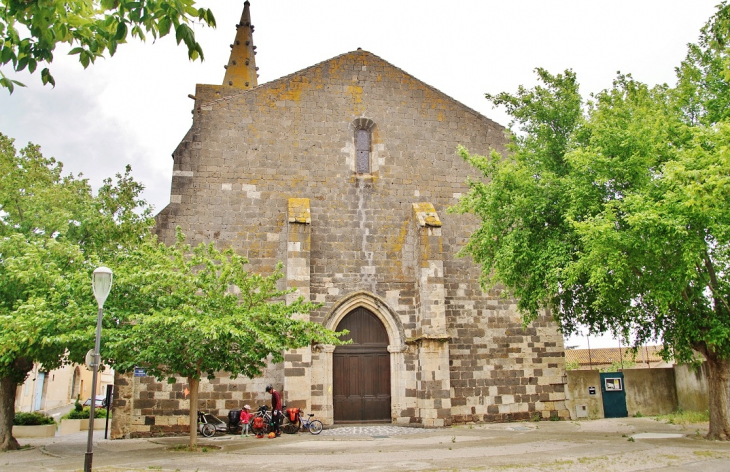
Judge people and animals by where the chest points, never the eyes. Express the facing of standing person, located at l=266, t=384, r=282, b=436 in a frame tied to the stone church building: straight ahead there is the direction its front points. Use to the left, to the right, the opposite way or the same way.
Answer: to the right

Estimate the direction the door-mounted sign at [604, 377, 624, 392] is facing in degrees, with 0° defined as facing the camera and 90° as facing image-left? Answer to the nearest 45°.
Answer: approximately 0°

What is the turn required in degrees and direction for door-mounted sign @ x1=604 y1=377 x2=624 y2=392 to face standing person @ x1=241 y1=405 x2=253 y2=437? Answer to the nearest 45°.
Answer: approximately 45° to its right

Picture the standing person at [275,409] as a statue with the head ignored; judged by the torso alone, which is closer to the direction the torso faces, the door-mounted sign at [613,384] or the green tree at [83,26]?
the green tree

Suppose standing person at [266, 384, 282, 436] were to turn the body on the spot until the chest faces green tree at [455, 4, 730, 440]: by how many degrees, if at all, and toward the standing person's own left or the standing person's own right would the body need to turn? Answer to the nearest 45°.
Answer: approximately 135° to the standing person's own left

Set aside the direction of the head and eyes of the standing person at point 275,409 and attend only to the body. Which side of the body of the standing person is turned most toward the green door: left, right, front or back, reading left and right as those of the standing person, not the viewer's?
back

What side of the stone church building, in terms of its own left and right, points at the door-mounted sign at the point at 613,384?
left

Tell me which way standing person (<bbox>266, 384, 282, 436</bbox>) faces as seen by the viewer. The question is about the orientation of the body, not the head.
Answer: to the viewer's left
